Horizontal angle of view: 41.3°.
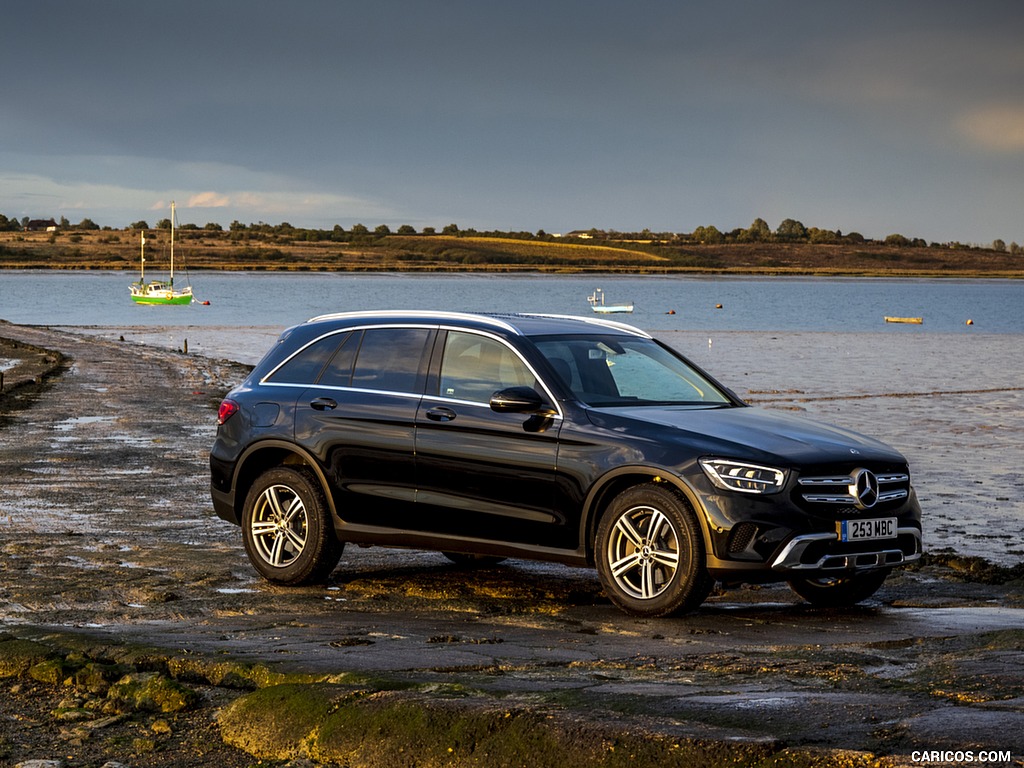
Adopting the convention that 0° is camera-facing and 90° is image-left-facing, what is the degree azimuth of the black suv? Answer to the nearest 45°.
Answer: approximately 315°
